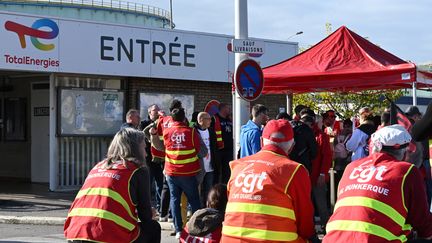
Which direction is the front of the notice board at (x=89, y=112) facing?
toward the camera

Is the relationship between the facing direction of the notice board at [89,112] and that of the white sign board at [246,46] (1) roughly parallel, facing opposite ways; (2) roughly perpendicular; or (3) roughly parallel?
roughly parallel

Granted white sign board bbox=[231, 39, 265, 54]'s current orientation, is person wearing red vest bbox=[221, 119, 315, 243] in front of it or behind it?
in front

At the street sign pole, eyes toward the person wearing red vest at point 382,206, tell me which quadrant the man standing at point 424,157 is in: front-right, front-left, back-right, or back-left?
front-left

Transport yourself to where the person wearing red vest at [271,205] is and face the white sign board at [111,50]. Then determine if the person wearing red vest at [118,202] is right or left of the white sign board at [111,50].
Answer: left

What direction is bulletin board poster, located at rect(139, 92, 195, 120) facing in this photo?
toward the camera

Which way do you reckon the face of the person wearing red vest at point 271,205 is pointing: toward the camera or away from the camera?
away from the camera

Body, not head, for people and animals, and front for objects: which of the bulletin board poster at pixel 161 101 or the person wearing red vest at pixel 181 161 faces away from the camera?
the person wearing red vest

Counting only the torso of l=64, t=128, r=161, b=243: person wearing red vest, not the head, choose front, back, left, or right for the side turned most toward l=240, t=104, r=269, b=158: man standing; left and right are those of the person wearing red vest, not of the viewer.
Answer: front

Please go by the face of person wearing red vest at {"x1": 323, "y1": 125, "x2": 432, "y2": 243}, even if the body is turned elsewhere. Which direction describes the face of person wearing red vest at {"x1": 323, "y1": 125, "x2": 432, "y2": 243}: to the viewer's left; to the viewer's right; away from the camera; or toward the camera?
away from the camera

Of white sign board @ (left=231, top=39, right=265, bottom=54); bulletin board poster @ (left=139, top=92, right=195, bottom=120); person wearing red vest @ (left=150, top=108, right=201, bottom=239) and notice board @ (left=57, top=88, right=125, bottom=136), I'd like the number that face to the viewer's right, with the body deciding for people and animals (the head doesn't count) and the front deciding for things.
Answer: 0

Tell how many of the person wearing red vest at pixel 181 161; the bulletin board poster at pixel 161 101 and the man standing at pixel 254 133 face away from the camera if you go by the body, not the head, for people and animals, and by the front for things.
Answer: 1

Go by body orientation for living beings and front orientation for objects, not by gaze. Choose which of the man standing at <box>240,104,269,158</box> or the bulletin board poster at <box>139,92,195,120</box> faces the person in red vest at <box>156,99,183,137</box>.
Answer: the bulletin board poster

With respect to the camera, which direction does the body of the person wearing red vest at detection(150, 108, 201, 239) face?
away from the camera

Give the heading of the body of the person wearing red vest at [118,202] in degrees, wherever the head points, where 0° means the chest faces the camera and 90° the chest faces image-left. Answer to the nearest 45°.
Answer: approximately 225°

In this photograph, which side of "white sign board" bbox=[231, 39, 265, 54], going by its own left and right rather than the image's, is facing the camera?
front
